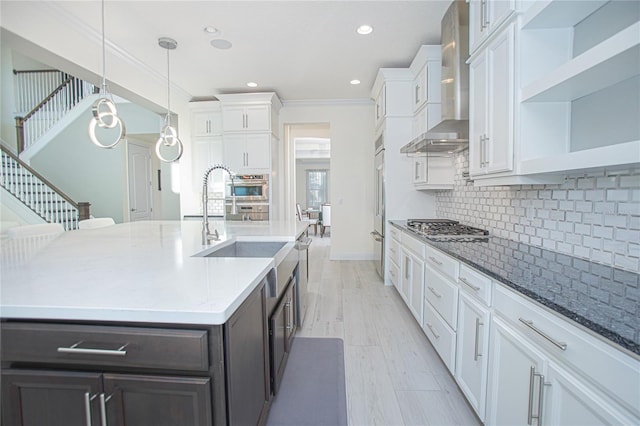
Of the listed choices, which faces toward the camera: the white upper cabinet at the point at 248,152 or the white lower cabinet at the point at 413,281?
the white upper cabinet

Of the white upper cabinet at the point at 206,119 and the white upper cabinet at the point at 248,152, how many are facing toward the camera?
2

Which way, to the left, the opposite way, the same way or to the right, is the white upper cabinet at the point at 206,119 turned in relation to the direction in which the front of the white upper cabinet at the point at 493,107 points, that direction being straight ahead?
to the left

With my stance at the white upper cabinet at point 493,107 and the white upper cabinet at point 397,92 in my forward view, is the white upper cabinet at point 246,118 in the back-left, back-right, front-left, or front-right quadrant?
front-left

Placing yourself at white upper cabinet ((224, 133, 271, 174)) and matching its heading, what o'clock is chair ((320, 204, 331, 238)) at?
The chair is roughly at 7 o'clock from the white upper cabinet.

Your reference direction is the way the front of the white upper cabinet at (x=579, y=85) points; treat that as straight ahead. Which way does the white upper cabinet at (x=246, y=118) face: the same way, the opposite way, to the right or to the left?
to the left

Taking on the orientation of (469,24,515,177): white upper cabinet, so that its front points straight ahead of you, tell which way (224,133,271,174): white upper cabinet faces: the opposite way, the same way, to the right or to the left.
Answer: to the left

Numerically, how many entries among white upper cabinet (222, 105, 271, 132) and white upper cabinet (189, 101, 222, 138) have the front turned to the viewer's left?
0

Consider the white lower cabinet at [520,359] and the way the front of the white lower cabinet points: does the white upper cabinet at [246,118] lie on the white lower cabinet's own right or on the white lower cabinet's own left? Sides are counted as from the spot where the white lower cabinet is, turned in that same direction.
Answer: on the white lower cabinet's own right

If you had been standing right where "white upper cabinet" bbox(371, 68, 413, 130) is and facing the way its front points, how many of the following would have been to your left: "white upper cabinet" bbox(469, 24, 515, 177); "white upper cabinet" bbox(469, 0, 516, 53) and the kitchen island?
3

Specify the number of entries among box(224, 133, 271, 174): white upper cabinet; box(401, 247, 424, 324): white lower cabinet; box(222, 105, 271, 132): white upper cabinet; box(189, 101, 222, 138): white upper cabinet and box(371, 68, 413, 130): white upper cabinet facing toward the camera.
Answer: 3

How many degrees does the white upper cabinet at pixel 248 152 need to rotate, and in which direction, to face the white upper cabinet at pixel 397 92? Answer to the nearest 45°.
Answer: approximately 45° to its left

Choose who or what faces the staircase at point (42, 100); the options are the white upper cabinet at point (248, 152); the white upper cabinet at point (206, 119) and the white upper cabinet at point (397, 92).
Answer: the white upper cabinet at point (397, 92)

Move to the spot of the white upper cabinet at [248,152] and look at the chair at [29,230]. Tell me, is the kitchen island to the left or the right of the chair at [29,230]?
left

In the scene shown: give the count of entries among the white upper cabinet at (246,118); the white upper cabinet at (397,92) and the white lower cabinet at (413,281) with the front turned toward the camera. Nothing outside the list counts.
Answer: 1

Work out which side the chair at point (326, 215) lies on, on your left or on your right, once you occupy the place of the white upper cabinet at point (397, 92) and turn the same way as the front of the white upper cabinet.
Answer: on your right

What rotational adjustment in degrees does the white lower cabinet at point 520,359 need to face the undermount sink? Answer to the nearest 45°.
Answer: approximately 45° to its right

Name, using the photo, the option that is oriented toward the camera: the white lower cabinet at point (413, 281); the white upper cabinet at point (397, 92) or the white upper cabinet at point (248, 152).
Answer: the white upper cabinet at point (248, 152)

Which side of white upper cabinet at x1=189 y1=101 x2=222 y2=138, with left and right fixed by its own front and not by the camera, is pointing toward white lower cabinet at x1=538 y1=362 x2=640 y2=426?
front

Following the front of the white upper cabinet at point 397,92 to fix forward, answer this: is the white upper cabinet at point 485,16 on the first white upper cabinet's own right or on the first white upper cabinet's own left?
on the first white upper cabinet's own left

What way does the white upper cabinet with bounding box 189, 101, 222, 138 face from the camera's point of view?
toward the camera

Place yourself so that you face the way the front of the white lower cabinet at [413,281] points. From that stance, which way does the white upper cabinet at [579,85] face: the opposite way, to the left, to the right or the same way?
the same way
